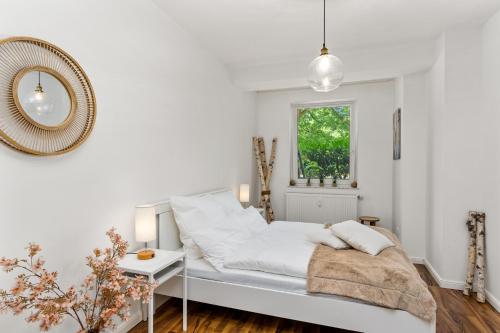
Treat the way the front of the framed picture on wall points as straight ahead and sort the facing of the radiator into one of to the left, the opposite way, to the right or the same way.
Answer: to the left

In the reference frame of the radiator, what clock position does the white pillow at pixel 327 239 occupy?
The white pillow is roughly at 12 o'clock from the radiator.

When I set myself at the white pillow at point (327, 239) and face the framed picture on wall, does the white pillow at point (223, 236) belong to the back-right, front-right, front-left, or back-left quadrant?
back-left

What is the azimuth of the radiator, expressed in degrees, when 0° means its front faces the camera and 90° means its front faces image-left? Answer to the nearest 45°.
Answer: approximately 0°

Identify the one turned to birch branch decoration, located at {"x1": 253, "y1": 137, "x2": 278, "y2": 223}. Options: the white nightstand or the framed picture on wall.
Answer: the framed picture on wall

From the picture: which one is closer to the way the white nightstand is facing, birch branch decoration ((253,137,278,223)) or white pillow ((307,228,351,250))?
the white pillow

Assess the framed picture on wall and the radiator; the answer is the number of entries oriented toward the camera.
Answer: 1

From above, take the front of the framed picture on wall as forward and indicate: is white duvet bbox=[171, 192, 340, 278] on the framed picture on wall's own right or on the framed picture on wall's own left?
on the framed picture on wall's own left

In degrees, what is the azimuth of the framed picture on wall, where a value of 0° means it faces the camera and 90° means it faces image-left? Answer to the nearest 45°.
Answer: approximately 90°
